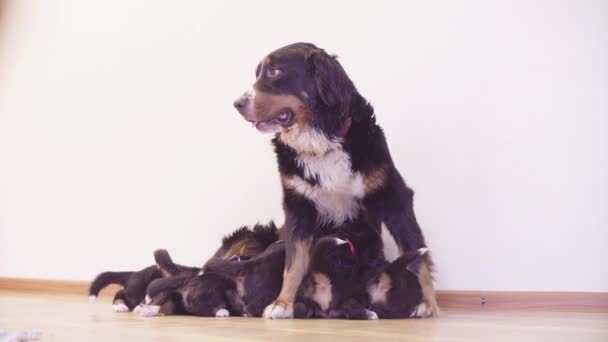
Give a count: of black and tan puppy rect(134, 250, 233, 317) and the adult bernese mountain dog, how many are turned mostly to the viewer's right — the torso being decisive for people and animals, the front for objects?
1

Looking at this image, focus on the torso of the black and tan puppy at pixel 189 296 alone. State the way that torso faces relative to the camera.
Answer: to the viewer's right

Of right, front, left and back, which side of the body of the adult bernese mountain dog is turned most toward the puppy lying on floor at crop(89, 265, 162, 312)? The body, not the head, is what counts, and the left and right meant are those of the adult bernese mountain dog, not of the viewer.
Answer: right

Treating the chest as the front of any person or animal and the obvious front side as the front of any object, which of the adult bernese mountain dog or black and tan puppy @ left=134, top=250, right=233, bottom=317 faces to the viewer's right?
the black and tan puppy

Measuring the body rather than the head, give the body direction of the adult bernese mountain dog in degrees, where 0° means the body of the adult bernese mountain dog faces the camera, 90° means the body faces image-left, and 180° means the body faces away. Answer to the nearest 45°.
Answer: approximately 45°
